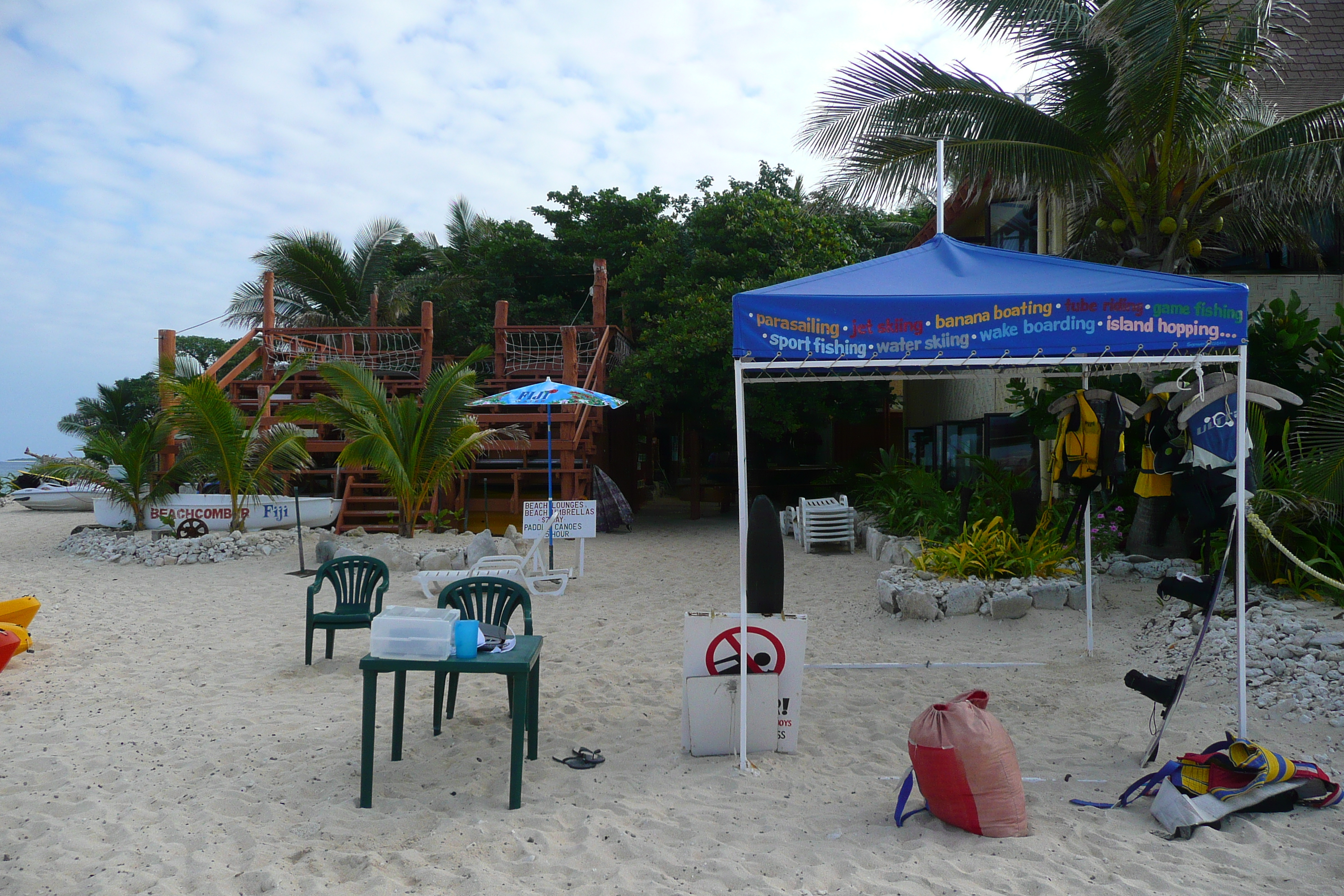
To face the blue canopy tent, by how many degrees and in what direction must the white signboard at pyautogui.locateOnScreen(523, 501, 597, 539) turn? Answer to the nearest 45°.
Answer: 0° — it already faces it

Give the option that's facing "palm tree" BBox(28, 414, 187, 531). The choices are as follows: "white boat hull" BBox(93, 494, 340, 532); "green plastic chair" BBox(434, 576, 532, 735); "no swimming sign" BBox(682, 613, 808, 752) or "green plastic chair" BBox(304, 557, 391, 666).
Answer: the white boat hull

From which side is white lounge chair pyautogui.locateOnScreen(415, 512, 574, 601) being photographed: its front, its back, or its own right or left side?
left

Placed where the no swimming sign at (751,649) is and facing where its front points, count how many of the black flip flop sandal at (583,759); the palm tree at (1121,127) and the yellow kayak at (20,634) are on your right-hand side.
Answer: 2

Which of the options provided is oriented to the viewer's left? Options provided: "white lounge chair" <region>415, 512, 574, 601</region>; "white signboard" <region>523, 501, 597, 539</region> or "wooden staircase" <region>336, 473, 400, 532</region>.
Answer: the white lounge chair

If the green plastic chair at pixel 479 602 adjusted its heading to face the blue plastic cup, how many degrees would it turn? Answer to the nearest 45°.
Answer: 0° — it already faces it

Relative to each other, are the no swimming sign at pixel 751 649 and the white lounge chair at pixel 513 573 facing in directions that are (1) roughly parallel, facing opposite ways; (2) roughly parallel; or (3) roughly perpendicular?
roughly perpendicular

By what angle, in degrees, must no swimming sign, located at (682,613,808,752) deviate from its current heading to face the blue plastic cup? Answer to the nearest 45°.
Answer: approximately 45° to its right

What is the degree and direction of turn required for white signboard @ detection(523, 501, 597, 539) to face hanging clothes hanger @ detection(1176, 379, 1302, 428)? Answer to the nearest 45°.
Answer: approximately 45° to its left
